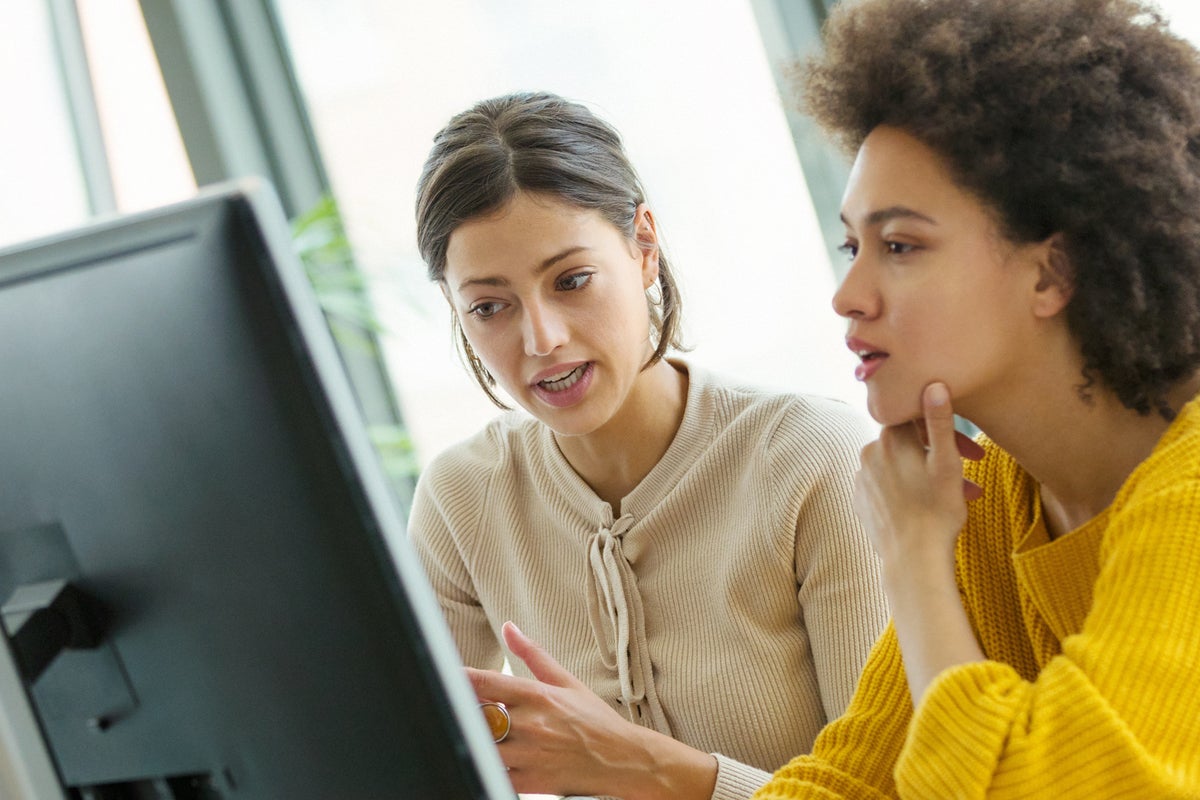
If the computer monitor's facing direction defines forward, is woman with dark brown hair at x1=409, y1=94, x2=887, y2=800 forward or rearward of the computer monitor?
forward

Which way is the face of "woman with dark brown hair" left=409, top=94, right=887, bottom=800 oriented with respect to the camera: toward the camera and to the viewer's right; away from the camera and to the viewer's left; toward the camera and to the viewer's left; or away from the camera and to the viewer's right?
toward the camera and to the viewer's left

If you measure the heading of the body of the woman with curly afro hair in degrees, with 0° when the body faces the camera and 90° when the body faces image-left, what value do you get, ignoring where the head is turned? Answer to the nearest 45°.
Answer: approximately 45°

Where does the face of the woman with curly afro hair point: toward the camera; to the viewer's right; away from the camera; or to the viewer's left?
to the viewer's left

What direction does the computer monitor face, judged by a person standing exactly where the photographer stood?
facing away from the viewer and to the right of the viewer
